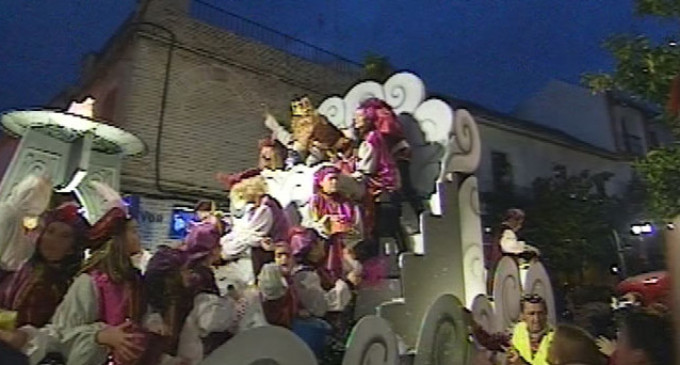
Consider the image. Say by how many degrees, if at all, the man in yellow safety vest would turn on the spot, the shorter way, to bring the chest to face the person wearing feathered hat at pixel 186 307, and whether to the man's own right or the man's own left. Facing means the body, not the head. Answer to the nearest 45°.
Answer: approximately 45° to the man's own right

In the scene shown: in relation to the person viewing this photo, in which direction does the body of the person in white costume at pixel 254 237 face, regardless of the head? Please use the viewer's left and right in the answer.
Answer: facing the viewer and to the left of the viewer

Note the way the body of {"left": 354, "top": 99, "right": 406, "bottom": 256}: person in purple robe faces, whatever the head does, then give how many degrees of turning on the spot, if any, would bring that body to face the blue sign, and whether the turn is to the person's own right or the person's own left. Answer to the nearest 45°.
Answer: approximately 45° to the person's own right

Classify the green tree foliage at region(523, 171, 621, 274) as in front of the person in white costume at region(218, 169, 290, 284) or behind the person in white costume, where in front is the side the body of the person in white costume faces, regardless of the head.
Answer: behind

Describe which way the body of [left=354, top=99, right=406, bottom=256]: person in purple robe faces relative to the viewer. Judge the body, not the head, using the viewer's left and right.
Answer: facing to the left of the viewer

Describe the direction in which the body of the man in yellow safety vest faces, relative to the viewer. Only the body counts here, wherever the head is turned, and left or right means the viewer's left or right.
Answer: facing the viewer

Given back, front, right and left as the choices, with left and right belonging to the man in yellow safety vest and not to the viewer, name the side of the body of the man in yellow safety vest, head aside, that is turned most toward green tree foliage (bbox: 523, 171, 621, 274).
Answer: back

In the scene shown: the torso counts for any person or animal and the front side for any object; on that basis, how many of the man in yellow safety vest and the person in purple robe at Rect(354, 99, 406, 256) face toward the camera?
1
